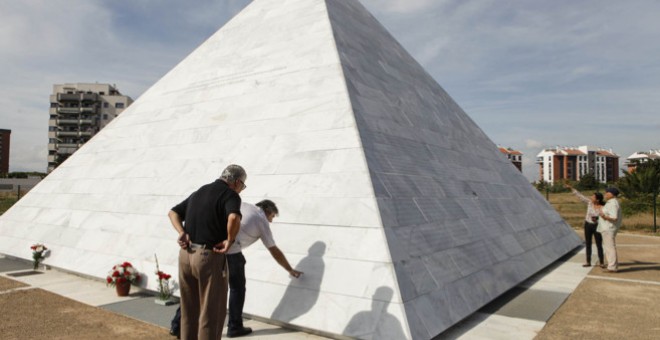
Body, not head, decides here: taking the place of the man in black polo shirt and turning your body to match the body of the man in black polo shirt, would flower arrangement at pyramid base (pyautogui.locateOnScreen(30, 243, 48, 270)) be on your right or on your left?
on your left

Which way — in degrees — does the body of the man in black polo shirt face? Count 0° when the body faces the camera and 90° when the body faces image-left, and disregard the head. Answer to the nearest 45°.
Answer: approximately 225°

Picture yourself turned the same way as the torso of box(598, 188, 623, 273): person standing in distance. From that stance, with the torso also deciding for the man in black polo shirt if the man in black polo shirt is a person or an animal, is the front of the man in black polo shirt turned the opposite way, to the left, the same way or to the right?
to the right

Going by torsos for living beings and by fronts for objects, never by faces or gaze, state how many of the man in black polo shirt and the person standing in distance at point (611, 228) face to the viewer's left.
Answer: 1

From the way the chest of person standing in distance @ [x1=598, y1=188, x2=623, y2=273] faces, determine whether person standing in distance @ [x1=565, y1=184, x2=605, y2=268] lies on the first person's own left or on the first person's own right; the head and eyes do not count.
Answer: on the first person's own right

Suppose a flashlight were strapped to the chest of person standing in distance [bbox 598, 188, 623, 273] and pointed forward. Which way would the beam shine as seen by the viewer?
to the viewer's left

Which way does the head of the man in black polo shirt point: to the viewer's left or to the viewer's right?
to the viewer's right
